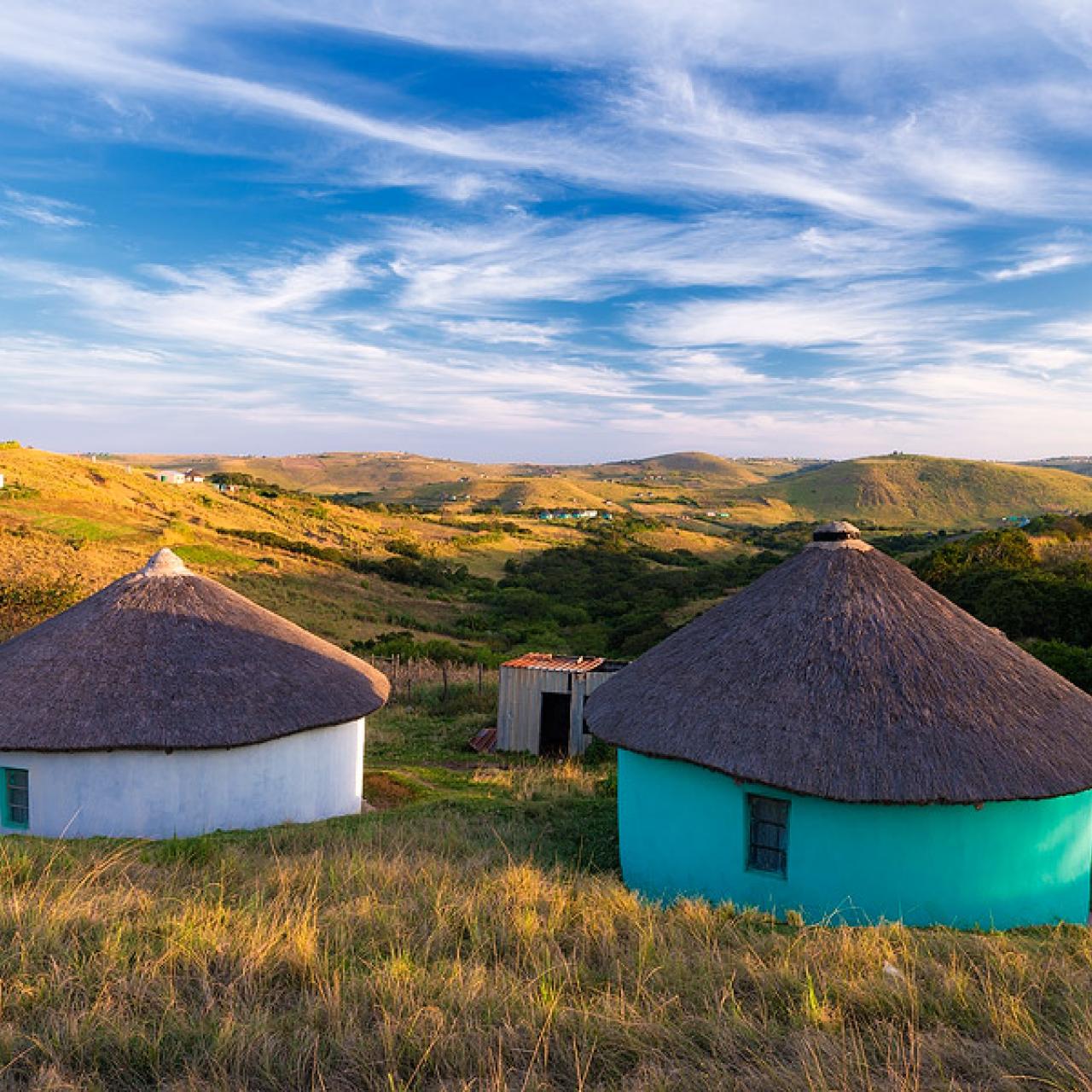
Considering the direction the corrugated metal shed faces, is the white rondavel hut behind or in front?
in front

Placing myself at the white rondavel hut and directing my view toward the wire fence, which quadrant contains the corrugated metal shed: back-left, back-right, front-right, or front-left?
front-right

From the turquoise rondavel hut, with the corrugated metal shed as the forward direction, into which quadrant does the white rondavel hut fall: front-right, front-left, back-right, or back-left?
front-left

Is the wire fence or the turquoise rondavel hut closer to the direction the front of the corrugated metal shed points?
the turquoise rondavel hut

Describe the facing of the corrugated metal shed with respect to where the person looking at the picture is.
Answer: facing the viewer

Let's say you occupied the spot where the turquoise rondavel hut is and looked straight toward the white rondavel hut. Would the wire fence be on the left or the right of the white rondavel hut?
right

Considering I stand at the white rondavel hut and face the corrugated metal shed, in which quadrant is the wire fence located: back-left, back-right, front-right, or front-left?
front-left

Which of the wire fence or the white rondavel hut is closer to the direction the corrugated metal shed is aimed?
the white rondavel hut

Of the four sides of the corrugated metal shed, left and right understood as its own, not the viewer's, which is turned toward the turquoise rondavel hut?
front
